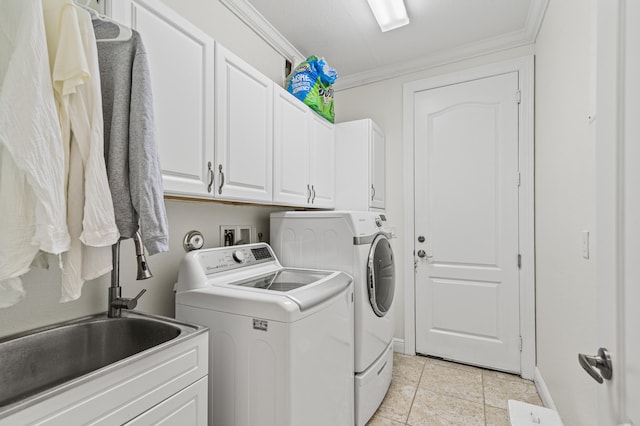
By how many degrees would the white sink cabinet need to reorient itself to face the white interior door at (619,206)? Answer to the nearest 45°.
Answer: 0° — it already faces it

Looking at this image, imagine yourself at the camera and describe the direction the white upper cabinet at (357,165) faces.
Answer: facing to the right of the viewer

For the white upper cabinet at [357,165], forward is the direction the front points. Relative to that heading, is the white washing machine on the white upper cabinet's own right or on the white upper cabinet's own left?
on the white upper cabinet's own right

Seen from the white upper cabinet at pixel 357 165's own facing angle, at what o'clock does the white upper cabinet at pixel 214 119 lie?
the white upper cabinet at pixel 214 119 is roughly at 4 o'clock from the white upper cabinet at pixel 357 165.

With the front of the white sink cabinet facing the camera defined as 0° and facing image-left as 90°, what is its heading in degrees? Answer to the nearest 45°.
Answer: approximately 315°

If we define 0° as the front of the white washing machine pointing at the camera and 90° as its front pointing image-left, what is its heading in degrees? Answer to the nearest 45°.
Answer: approximately 315°

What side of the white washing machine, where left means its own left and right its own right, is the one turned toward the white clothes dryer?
left
